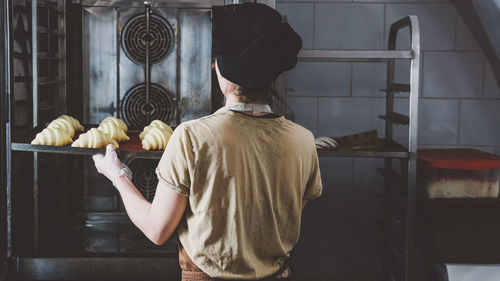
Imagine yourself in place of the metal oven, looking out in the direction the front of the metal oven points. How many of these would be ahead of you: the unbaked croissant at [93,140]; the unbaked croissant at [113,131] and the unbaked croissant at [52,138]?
3

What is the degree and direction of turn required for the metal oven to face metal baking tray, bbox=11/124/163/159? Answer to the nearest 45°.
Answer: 0° — it already faces it

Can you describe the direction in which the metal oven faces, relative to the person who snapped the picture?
facing the viewer

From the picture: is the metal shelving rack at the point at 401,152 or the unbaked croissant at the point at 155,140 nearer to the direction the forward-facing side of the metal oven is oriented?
the unbaked croissant

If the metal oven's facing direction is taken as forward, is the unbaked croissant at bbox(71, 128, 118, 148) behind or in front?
in front

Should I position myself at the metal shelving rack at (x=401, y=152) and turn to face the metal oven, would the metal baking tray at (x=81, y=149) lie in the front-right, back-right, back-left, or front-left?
front-left

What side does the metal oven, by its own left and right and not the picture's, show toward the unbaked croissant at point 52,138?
front

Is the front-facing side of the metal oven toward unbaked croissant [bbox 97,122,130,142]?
yes

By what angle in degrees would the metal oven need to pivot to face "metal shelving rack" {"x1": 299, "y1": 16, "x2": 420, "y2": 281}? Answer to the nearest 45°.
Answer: approximately 45° to its left

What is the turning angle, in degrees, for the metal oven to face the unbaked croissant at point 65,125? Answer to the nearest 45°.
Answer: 0° — it already faces it
